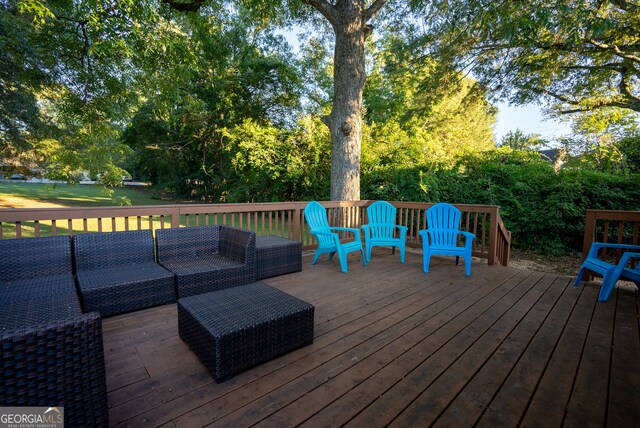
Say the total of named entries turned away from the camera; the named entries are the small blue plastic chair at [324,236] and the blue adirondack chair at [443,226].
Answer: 0

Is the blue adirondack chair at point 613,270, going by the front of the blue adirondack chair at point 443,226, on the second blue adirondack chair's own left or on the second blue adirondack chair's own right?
on the second blue adirondack chair's own left

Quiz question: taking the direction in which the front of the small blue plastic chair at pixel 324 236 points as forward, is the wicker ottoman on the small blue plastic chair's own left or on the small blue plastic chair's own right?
on the small blue plastic chair's own right

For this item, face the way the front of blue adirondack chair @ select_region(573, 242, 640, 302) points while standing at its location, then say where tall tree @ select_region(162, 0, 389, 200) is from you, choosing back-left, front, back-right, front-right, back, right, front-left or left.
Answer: front-right

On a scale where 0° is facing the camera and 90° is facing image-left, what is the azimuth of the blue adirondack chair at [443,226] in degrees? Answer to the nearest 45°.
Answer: approximately 0°

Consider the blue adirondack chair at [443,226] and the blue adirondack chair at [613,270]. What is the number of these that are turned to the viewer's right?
0

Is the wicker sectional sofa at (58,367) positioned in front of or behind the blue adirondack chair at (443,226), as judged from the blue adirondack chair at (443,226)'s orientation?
in front

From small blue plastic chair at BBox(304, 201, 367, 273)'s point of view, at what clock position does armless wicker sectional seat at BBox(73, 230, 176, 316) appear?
The armless wicker sectional seat is roughly at 3 o'clock from the small blue plastic chair.

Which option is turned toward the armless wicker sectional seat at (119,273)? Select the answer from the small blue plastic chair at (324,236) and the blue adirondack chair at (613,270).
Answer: the blue adirondack chair
